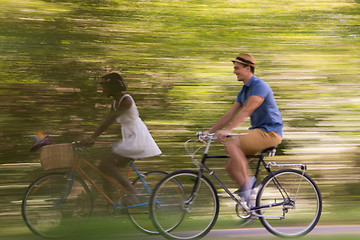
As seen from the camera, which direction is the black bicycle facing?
to the viewer's left

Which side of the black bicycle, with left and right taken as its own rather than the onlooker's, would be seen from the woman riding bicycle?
front

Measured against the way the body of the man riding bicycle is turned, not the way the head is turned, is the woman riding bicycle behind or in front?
in front

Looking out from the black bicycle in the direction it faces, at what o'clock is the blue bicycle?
The blue bicycle is roughly at 12 o'clock from the black bicycle.

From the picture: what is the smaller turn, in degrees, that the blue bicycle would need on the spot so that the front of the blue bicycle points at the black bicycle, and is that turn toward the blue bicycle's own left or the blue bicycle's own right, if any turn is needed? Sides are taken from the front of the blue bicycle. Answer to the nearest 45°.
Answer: approximately 180°

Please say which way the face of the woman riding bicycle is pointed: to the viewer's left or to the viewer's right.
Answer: to the viewer's left

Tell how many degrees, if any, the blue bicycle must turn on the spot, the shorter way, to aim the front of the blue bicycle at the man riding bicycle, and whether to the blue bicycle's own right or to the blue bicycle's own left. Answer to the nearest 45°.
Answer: approximately 180°

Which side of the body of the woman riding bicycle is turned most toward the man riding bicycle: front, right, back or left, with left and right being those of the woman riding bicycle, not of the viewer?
back

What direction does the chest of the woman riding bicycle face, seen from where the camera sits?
to the viewer's left

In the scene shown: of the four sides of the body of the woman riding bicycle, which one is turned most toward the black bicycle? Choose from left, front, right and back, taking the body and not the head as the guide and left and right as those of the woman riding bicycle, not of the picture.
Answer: back

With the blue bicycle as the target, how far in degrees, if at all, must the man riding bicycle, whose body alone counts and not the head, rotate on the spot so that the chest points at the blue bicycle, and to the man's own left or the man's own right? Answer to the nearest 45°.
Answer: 0° — they already face it

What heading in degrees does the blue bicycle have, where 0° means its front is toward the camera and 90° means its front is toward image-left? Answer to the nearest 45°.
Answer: approximately 90°

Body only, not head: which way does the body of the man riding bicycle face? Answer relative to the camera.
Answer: to the viewer's left
